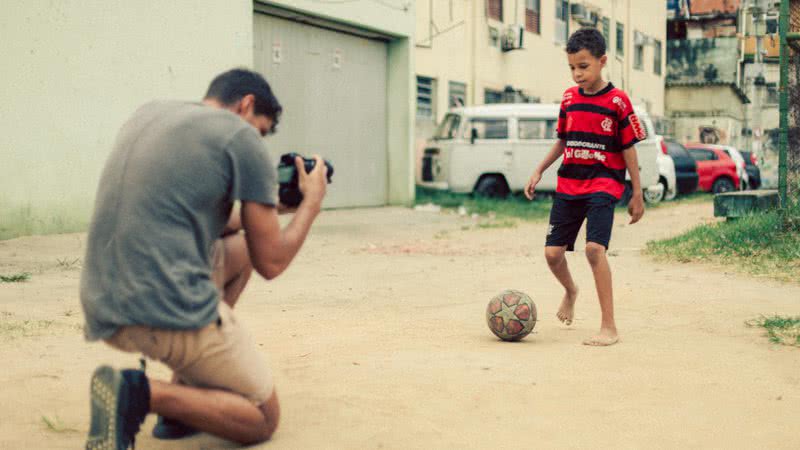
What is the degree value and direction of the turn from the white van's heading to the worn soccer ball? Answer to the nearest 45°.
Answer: approximately 90° to its left

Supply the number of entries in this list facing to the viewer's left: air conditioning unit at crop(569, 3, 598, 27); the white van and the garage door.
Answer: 1

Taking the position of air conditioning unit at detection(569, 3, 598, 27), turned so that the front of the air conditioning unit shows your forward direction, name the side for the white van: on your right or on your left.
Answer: on your right

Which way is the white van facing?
to the viewer's left

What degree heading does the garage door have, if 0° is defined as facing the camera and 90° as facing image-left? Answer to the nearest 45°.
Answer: approximately 315°

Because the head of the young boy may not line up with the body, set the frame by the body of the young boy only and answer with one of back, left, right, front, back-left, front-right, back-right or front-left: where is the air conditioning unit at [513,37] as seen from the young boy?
back-right

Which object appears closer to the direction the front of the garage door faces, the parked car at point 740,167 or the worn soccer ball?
the worn soccer ball

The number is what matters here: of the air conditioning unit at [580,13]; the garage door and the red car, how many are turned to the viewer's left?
1

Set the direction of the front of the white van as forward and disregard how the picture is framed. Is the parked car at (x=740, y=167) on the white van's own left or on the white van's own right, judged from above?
on the white van's own right

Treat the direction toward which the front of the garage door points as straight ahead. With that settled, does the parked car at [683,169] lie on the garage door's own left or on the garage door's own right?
on the garage door's own left

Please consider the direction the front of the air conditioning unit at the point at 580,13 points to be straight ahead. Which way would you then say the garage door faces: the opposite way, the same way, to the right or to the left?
the same way

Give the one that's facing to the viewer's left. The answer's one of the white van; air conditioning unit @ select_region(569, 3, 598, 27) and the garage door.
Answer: the white van

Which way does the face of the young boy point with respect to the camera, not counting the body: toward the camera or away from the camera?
toward the camera

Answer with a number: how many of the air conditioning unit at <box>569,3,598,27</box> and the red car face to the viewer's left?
1

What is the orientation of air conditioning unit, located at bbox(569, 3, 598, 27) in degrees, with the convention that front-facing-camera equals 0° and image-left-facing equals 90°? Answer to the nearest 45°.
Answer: approximately 315°

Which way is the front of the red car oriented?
to the viewer's left
